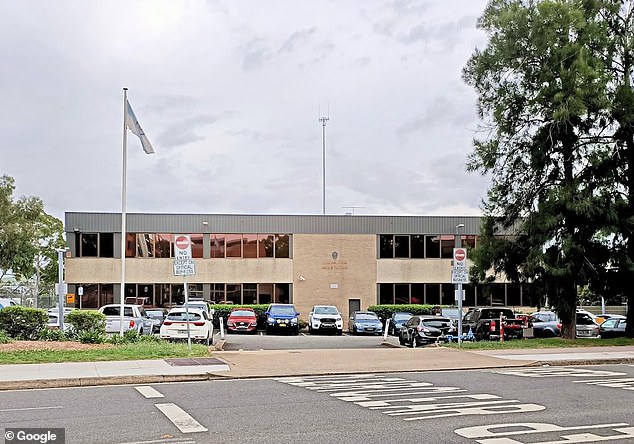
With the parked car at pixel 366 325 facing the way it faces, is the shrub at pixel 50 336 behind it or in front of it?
in front

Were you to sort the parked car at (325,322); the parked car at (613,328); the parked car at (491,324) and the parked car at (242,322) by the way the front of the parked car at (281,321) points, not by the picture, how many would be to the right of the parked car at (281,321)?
1

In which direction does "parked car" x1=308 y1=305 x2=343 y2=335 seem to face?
toward the camera

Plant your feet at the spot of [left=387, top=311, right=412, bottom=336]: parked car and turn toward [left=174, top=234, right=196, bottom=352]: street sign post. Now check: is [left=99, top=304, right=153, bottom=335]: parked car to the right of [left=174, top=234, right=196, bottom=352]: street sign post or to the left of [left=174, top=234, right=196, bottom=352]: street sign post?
right
